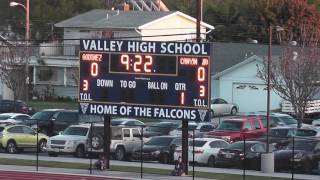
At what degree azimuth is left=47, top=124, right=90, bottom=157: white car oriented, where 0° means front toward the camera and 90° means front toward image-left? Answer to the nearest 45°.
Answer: approximately 45°

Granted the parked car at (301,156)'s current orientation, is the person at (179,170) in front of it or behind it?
in front

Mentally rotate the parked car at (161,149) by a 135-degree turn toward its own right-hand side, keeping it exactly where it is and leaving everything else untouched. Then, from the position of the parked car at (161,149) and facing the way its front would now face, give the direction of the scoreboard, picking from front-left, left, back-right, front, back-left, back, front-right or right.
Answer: back

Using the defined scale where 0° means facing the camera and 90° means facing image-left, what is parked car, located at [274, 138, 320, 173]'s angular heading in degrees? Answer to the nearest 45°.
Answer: approximately 45°

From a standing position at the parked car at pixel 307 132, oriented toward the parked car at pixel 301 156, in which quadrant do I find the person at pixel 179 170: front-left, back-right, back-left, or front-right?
front-right

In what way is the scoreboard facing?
toward the camera

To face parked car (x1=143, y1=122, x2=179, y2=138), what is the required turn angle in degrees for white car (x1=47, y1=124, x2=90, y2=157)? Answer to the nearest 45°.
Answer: approximately 180°

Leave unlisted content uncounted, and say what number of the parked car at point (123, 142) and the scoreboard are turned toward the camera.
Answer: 1

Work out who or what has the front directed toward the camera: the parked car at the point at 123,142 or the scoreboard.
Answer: the scoreboard
